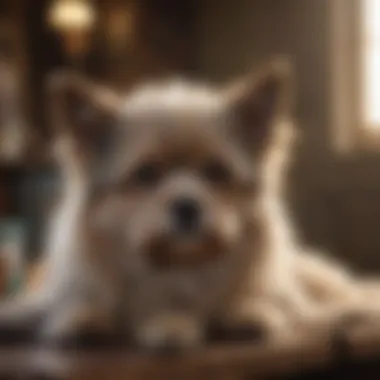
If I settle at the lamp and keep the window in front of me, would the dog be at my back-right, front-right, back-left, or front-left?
front-right

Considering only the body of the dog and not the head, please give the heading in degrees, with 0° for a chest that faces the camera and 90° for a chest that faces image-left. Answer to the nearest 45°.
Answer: approximately 0°
